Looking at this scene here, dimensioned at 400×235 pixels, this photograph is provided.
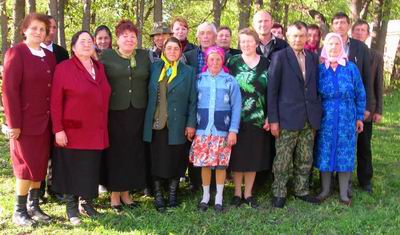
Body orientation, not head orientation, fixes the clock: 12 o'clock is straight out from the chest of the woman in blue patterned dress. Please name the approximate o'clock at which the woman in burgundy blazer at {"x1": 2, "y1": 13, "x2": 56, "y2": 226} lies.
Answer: The woman in burgundy blazer is roughly at 2 o'clock from the woman in blue patterned dress.

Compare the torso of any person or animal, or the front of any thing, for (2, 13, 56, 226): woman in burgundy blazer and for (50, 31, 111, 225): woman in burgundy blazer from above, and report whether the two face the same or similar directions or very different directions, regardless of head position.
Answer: same or similar directions

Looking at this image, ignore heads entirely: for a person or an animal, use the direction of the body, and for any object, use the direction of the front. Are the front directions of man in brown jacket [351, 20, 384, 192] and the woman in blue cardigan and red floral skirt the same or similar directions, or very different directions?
same or similar directions

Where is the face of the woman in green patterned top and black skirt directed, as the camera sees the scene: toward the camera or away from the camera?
toward the camera

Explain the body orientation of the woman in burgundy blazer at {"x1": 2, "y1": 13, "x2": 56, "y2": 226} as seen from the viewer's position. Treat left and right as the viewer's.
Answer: facing the viewer and to the right of the viewer

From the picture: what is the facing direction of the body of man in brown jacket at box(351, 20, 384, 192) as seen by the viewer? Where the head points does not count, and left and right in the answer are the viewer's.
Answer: facing the viewer

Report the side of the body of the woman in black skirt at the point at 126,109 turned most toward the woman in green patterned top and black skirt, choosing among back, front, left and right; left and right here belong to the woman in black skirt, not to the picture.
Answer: left

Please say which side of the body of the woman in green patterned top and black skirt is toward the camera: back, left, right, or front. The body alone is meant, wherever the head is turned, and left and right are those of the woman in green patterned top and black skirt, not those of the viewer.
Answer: front
